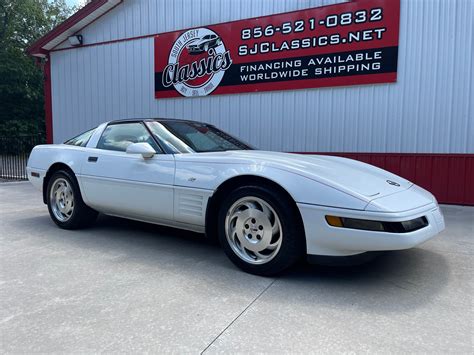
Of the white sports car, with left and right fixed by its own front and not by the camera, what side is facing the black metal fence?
back

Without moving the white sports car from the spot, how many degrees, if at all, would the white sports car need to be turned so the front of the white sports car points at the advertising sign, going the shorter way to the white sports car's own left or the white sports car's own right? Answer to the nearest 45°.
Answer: approximately 135° to the white sports car's own left

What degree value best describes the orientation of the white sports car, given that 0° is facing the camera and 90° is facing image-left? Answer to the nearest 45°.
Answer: approximately 315°

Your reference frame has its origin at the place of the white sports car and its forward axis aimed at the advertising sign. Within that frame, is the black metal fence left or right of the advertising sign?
left
